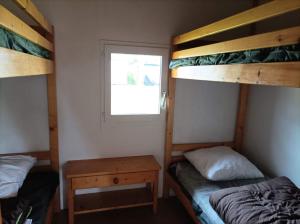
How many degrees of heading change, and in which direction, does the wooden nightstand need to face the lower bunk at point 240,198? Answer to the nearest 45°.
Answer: approximately 45° to its left

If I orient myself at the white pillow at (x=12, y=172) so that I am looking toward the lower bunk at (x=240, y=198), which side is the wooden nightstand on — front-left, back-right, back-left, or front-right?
front-left

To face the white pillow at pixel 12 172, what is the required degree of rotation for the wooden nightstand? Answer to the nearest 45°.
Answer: approximately 90° to its right

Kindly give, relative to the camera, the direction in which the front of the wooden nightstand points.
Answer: facing the viewer

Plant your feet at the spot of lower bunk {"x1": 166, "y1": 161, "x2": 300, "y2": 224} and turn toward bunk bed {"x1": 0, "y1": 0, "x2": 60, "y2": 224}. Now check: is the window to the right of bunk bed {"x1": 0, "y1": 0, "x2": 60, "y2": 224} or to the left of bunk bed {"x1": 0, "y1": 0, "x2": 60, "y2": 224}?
right

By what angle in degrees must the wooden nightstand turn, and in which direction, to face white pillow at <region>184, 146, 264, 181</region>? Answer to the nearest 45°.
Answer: approximately 90° to its left
